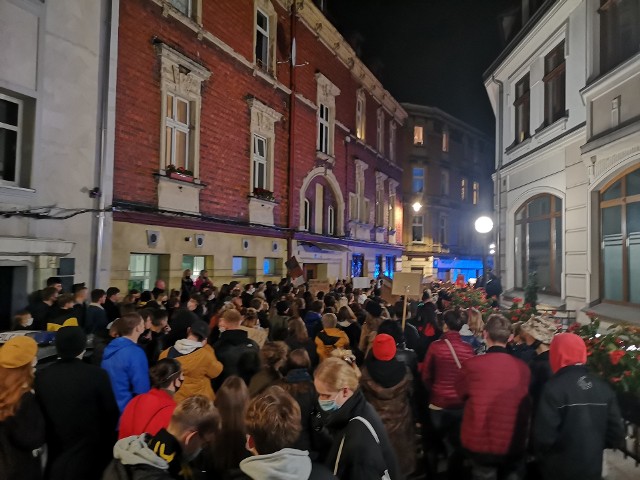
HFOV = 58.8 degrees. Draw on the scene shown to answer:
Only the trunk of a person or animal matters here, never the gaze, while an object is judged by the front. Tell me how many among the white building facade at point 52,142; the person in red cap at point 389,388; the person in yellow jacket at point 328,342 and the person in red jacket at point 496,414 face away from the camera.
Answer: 3

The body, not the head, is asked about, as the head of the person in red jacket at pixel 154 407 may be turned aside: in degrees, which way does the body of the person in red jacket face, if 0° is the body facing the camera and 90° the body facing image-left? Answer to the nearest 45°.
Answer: approximately 225°

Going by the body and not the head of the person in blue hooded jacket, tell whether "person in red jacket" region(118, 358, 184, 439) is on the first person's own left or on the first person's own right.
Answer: on the first person's own right

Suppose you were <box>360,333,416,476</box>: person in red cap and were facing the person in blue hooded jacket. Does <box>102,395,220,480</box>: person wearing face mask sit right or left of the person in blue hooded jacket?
left

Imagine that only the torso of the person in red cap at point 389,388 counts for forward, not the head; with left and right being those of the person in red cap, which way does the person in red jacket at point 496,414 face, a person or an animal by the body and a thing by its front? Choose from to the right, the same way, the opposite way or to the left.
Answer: the same way

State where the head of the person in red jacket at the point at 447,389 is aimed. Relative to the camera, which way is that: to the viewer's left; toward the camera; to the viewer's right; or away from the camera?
away from the camera

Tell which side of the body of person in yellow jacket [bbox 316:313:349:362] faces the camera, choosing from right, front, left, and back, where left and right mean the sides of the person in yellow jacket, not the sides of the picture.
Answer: back

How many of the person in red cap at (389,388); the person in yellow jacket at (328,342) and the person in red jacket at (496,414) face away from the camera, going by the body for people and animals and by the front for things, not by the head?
3

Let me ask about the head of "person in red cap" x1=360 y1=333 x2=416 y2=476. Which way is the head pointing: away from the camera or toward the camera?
away from the camera

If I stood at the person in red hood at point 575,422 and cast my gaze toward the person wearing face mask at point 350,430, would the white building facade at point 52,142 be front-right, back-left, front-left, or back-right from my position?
front-right

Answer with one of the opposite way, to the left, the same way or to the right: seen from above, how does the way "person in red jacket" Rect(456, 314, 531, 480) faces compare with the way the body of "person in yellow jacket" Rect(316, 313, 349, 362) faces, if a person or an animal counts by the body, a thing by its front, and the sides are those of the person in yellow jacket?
the same way

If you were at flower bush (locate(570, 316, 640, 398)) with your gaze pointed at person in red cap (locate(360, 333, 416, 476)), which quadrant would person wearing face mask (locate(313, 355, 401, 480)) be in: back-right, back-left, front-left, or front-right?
front-left

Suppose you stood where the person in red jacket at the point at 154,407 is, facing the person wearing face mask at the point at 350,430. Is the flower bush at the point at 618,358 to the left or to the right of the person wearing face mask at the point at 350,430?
left

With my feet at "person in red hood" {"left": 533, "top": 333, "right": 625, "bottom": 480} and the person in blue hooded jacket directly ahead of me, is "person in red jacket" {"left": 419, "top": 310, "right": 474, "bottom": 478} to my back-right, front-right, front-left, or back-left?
front-right

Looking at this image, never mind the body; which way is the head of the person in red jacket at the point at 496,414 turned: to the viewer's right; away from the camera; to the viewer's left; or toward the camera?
away from the camera

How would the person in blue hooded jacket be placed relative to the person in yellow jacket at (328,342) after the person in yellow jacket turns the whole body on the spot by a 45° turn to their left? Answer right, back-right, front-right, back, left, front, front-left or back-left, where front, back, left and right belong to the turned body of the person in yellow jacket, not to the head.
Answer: left

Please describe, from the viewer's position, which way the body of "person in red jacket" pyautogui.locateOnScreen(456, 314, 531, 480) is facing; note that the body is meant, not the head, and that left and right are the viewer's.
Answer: facing away from the viewer

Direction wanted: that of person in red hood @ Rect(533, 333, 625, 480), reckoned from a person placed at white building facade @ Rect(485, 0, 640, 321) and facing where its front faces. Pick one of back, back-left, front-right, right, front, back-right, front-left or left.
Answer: front-left

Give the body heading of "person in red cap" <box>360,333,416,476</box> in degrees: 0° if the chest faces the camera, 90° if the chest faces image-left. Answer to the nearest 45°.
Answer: approximately 180°

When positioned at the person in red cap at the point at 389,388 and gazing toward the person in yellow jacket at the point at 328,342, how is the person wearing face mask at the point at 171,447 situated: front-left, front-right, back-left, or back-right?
back-left

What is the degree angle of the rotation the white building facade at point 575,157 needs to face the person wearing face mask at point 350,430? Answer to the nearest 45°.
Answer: approximately 45° to its left
